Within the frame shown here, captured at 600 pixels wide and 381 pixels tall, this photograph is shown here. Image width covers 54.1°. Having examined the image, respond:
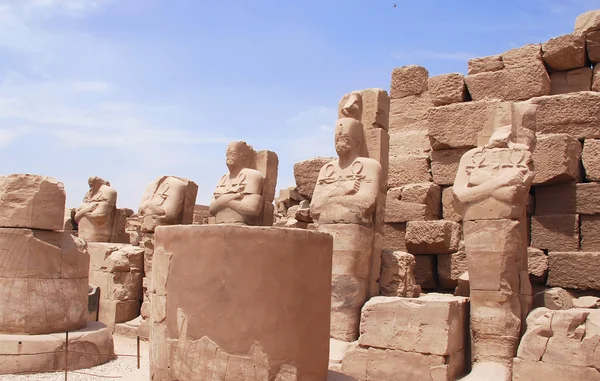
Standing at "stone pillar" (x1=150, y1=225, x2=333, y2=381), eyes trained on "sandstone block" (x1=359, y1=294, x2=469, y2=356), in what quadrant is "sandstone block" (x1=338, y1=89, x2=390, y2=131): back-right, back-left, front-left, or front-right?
front-left

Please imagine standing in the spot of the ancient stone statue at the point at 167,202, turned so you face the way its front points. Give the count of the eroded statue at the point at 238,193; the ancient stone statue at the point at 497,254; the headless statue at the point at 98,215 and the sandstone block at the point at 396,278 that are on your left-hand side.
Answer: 3

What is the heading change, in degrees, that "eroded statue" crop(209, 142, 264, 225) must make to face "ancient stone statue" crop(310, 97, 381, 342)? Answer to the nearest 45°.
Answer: approximately 90° to its left

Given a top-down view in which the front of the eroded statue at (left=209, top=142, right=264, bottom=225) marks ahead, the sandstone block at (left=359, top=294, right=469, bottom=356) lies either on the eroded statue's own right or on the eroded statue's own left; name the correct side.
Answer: on the eroded statue's own left

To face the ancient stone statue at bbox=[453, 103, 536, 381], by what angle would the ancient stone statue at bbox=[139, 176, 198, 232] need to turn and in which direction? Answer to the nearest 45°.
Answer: approximately 90° to its left

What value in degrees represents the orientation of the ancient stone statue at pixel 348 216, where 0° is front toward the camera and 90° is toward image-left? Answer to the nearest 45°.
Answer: approximately 45°

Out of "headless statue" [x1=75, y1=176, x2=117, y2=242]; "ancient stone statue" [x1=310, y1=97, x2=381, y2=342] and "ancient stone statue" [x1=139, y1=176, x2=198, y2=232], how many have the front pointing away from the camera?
0

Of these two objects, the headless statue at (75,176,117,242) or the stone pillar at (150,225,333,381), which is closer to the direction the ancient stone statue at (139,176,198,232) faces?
the stone pillar

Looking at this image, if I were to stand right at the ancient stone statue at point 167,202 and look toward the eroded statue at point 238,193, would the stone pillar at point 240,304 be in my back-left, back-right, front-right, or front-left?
front-right
